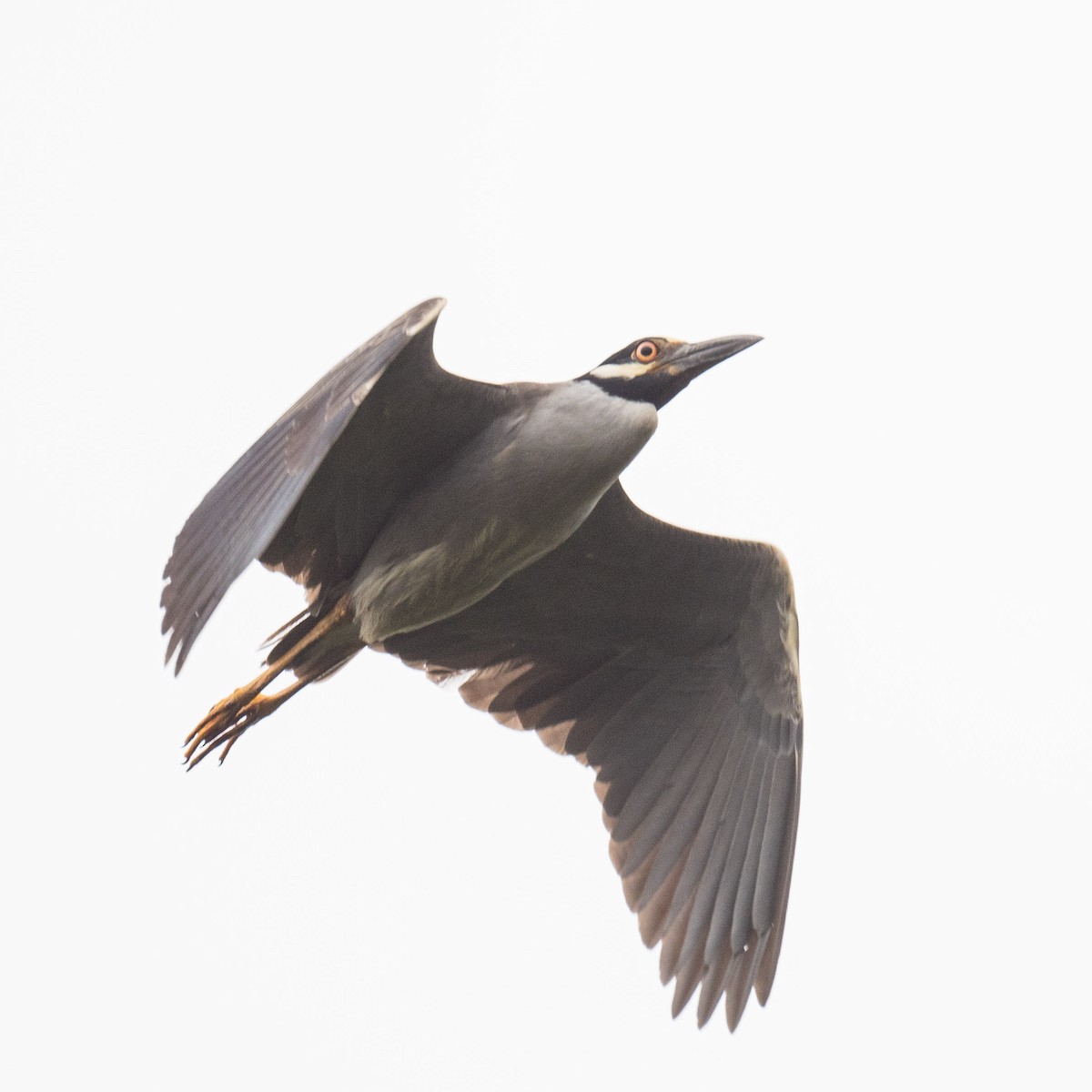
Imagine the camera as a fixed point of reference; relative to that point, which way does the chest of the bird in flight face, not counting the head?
to the viewer's right
